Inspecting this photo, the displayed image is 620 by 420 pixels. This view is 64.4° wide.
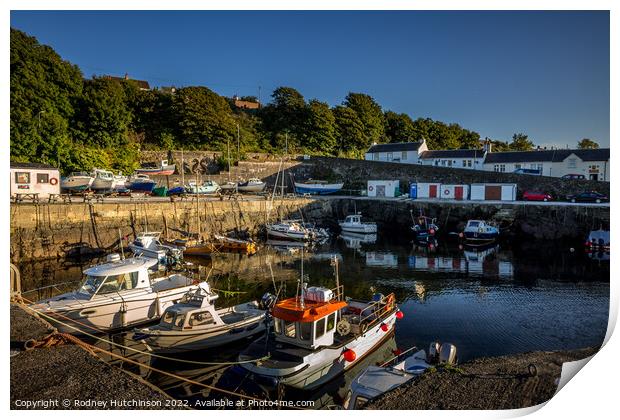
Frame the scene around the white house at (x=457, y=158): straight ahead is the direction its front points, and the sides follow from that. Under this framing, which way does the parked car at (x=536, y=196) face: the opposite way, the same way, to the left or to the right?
to the left

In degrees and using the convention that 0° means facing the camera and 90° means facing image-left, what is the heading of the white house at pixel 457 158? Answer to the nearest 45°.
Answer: approximately 0°

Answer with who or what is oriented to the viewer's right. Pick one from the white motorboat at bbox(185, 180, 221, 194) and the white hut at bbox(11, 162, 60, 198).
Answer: the white motorboat

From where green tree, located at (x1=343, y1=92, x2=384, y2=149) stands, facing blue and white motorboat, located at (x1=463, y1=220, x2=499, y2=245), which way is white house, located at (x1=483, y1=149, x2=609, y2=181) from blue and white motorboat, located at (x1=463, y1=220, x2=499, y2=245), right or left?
left

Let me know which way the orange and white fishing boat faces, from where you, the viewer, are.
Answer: facing the viewer and to the left of the viewer

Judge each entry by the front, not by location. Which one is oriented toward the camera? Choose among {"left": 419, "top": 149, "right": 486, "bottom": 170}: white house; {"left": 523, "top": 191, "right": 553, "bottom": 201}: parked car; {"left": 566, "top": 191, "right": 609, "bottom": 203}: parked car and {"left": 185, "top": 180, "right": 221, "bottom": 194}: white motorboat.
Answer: the white house

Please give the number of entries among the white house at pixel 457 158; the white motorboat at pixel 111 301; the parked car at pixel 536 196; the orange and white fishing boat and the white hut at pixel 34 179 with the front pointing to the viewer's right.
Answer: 1

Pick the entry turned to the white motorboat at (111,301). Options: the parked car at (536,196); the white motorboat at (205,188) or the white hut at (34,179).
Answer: the white hut

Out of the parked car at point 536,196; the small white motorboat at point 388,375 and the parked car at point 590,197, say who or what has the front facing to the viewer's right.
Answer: the parked car at point 536,196

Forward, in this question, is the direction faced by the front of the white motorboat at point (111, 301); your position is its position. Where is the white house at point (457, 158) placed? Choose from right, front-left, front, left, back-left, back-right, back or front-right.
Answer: back

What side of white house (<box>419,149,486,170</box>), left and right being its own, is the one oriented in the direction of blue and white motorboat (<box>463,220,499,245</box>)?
front
